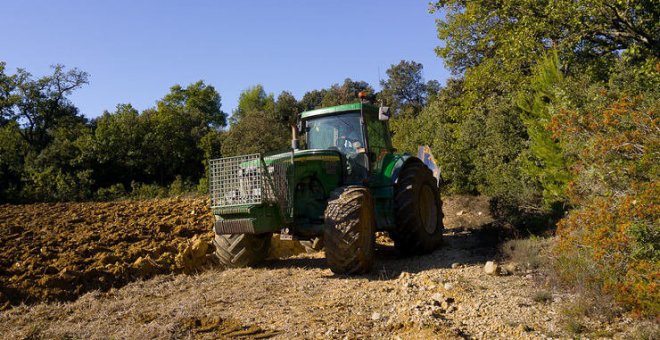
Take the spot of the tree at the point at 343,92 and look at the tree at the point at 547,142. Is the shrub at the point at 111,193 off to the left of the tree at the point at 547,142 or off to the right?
right

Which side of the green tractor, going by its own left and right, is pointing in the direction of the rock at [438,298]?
left

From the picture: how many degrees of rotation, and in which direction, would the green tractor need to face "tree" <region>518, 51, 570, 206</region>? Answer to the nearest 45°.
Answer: approximately 180°

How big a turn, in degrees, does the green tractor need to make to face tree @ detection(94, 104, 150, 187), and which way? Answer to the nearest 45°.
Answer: approximately 90° to its right

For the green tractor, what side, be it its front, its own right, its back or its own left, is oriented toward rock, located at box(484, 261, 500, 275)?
left

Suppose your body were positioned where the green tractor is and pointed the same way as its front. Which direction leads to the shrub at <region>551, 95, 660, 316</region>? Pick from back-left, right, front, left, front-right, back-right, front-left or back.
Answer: left

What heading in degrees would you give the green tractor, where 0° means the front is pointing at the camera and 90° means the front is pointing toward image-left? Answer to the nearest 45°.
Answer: approximately 45°

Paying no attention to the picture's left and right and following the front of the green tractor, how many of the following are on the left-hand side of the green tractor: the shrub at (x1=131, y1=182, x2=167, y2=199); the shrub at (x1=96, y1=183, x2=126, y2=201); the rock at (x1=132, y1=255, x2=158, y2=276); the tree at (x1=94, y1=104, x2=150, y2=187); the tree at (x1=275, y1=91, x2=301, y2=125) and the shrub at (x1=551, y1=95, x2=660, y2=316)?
1

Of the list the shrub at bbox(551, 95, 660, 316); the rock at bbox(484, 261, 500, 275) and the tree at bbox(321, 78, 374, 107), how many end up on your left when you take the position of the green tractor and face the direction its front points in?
2

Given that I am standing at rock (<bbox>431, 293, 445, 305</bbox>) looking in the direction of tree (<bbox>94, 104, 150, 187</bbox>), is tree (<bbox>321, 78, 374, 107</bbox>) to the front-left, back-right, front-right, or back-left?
front-right

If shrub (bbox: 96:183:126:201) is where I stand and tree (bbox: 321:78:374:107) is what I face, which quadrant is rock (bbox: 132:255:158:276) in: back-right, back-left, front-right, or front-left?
back-right

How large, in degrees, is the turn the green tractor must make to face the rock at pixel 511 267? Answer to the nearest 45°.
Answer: approximately 90° to its left

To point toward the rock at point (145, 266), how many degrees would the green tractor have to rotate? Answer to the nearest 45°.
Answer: approximately 45° to its right

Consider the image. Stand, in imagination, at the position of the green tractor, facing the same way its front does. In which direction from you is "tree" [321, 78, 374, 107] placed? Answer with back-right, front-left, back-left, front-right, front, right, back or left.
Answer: back-right

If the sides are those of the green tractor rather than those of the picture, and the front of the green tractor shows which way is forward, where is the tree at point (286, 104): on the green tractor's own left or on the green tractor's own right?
on the green tractor's own right

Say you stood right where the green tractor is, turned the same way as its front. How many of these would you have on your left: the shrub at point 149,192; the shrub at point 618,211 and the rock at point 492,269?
2

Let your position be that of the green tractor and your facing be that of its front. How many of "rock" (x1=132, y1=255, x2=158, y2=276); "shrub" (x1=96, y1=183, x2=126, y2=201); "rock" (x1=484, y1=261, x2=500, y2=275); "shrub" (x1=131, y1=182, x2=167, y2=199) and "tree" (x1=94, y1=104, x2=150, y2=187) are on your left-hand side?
1

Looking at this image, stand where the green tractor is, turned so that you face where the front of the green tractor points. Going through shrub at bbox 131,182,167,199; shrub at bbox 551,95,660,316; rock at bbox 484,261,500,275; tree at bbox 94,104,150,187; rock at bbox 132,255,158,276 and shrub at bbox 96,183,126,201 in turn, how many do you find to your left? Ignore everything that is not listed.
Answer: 2

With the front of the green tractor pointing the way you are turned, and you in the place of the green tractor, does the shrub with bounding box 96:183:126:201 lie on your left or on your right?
on your right

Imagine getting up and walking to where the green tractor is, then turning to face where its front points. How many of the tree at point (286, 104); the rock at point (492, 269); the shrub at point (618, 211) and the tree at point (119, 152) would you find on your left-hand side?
2

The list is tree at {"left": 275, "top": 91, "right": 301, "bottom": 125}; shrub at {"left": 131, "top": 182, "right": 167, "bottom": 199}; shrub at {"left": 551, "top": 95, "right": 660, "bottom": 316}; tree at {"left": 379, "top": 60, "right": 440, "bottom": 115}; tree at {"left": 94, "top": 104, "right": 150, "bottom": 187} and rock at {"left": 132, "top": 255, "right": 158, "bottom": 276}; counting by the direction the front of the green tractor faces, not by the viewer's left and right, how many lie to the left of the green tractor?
1
